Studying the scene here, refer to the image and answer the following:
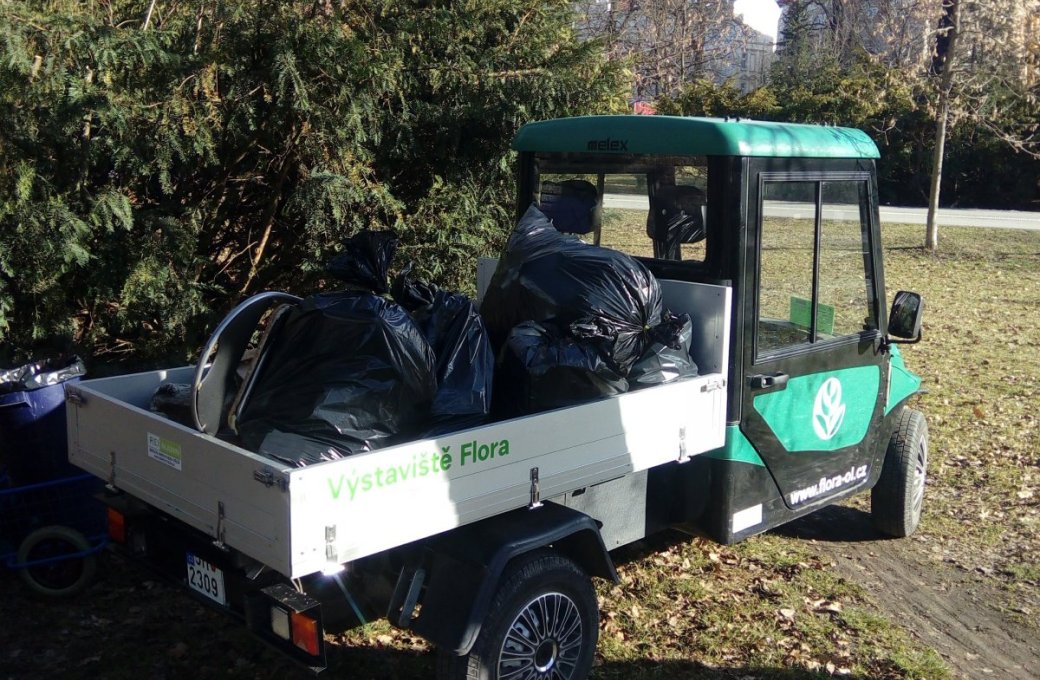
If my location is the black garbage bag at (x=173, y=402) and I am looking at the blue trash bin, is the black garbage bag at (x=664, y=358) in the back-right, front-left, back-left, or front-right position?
back-right

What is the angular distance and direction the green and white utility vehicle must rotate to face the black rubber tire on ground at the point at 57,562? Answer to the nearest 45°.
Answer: approximately 135° to its left

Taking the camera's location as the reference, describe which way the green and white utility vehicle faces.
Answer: facing away from the viewer and to the right of the viewer
